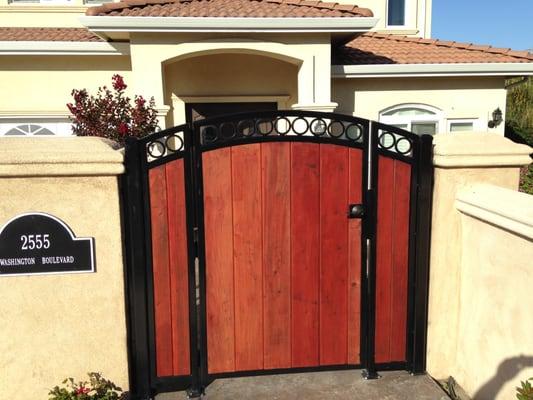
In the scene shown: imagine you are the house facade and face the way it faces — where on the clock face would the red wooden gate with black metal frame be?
The red wooden gate with black metal frame is roughly at 12 o'clock from the house facade.

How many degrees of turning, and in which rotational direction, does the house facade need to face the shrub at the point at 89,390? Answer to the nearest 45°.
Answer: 0° — it already faces it

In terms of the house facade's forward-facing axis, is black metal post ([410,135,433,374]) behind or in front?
in front

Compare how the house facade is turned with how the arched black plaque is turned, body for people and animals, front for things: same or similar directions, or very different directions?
same or similar directions

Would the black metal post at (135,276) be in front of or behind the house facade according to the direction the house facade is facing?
in front

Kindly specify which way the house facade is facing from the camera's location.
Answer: facing the viewer

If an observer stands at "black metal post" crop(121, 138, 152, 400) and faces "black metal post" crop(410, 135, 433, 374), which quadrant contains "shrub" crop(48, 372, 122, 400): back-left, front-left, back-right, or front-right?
back-right

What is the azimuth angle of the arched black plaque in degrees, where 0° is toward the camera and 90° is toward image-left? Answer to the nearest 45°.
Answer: approximately 0°

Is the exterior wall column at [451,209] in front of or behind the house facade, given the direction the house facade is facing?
in front

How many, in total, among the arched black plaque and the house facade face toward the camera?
2

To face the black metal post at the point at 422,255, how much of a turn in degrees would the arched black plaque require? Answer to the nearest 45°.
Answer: approximately 90° to its left
